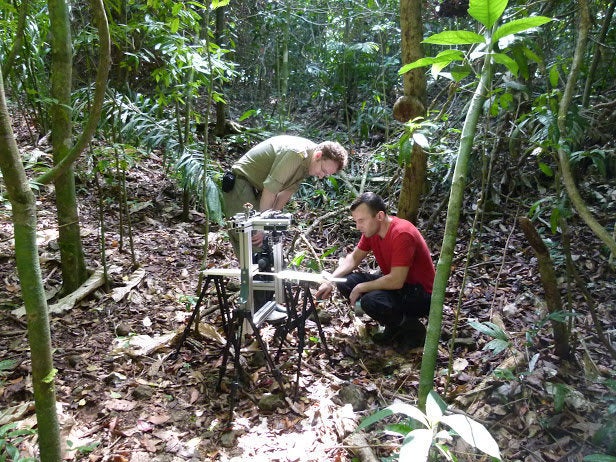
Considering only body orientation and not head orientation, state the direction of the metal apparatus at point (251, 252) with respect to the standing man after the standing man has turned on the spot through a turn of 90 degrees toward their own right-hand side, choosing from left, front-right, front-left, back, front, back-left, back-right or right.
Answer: front

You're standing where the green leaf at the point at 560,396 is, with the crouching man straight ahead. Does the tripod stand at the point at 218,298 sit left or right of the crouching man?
left

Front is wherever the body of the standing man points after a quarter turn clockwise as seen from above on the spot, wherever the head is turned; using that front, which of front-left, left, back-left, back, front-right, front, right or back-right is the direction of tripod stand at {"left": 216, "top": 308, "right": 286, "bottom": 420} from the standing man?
front

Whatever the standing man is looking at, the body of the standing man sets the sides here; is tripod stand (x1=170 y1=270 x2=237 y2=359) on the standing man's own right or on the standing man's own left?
on the standing man's own right

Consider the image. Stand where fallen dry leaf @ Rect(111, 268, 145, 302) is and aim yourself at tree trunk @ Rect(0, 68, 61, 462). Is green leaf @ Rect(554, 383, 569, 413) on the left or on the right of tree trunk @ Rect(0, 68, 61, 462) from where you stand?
left

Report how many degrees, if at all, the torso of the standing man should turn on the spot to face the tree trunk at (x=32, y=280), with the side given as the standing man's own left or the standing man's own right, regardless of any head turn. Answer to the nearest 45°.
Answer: approximately 90° to the standing man's own right

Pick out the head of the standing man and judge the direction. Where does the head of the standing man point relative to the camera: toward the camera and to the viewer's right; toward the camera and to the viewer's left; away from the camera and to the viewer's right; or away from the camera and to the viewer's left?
toward the camera and to the viewer's right

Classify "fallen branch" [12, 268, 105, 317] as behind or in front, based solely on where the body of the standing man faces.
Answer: behind

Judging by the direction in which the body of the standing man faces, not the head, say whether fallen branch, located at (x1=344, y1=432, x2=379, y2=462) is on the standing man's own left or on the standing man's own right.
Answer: on the standing man's own right

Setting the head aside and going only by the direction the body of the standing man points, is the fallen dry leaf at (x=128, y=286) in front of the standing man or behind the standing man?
behind

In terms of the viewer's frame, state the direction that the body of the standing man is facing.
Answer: to the viewer's right

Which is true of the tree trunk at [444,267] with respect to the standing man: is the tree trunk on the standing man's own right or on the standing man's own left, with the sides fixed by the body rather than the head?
on the standing man's own right
